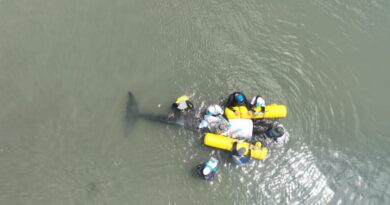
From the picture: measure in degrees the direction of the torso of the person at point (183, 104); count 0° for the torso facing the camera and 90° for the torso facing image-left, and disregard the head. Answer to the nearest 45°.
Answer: approximately 0°

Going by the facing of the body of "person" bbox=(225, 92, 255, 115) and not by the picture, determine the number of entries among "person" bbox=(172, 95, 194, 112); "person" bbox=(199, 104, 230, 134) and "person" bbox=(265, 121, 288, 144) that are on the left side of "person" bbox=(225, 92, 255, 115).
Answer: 1

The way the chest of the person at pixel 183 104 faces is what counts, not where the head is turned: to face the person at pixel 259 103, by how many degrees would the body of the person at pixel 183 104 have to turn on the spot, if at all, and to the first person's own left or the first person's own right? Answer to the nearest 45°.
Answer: approximately 90° to the first person's own left

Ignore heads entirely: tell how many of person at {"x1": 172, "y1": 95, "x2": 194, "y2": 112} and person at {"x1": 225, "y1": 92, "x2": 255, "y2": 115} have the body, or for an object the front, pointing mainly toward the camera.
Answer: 2

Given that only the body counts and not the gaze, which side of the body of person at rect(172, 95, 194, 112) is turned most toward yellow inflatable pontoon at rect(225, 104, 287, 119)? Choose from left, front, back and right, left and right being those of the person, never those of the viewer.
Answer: left
